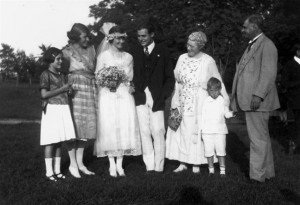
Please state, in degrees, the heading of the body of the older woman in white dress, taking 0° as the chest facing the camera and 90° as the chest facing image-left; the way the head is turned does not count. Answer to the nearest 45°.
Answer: approximately 45°

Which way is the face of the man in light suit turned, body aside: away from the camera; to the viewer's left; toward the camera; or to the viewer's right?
to the viewer's left

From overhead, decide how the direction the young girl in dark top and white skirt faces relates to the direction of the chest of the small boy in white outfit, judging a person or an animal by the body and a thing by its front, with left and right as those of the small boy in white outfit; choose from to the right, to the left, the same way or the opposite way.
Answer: to the left

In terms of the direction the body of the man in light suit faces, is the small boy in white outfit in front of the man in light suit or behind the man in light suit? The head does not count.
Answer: in front

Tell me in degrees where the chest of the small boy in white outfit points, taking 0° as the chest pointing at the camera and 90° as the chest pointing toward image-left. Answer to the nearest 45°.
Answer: approximately 0°

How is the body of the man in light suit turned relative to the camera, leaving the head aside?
to the viewer's left

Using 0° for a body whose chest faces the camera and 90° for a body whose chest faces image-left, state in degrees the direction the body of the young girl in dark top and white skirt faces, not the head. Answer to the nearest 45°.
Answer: approximately 315°

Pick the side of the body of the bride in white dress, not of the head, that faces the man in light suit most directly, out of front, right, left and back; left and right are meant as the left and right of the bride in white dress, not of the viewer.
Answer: left

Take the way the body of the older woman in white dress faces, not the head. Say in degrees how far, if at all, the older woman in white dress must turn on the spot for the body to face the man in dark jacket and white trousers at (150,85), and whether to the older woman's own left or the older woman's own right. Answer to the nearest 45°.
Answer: approximately 45° to the older woman's own right

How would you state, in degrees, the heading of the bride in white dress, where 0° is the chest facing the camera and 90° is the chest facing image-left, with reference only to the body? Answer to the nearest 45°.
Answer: approximately 0°
